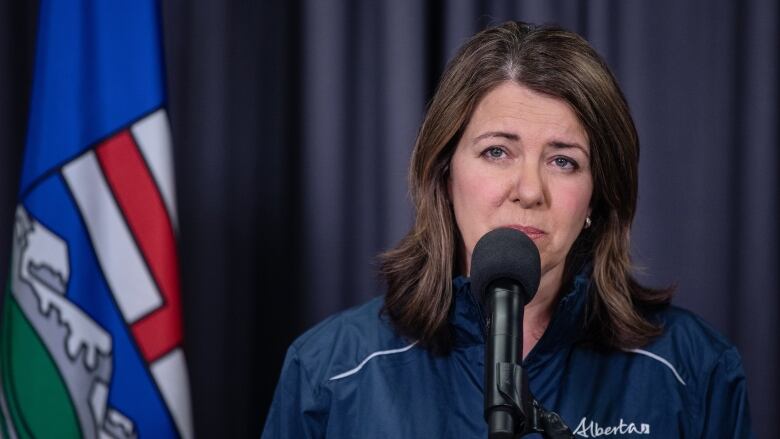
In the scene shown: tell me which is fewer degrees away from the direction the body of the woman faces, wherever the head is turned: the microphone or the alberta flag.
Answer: the microphone

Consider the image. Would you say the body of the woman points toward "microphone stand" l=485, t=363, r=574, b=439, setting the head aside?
yes

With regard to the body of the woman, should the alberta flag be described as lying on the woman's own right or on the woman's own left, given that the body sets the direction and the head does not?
on the woman's own right

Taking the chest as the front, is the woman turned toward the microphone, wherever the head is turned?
yes

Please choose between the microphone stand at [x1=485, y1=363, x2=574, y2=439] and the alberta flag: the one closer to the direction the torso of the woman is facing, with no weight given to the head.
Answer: the microphone stand

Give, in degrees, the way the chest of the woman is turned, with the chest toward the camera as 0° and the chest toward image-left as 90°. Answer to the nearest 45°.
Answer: approximately 0°
